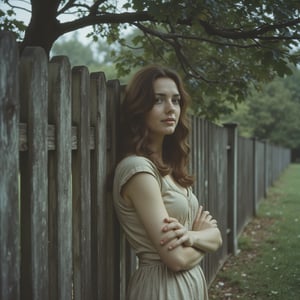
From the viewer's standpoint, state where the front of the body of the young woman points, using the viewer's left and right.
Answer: facing the viewer and to the right of the viewer
